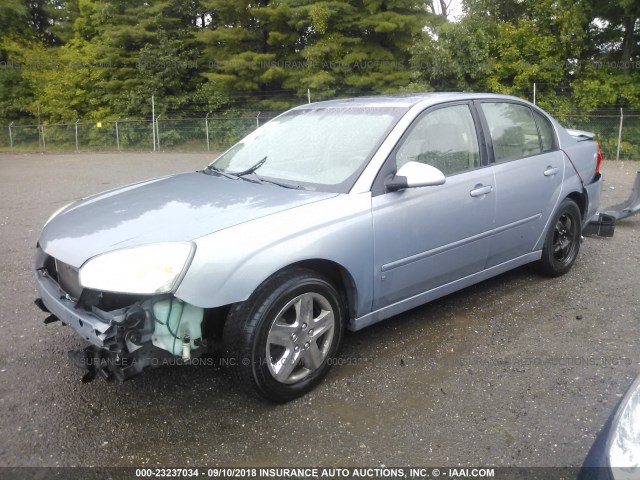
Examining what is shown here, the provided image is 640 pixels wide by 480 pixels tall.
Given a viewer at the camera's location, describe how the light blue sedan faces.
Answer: facing the viewer and to the left of the viewer

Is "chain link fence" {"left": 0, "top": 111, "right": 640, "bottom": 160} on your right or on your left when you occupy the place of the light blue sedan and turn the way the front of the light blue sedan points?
on your right
